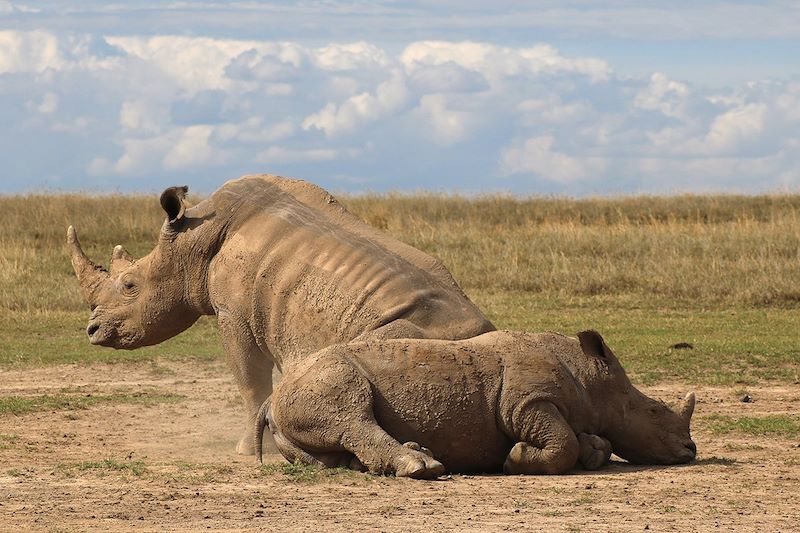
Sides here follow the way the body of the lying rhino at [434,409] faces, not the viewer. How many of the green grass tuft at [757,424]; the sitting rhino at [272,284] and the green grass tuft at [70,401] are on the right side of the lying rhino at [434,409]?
0

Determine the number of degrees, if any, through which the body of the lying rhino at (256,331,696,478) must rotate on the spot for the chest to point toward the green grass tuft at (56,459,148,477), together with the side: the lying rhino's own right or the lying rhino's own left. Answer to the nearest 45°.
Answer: approximately 180°

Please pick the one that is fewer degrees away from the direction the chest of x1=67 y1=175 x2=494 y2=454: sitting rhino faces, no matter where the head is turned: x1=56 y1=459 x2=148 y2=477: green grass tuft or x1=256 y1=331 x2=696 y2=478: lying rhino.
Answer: the green grass tuft

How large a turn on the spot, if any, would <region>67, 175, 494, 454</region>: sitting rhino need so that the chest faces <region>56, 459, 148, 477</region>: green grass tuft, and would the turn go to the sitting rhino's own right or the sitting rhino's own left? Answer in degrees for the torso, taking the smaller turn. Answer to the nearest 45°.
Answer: approximately 45° to the sitting rhino's own left

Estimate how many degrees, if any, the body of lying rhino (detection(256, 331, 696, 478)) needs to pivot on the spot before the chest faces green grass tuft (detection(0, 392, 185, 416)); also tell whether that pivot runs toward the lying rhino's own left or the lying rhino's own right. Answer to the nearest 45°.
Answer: approximately 135° to the lying rhino's own left

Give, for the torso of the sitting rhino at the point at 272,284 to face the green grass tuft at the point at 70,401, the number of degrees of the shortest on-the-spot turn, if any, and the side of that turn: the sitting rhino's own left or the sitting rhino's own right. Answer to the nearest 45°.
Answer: approximately 45° to the sitting rhino's own right

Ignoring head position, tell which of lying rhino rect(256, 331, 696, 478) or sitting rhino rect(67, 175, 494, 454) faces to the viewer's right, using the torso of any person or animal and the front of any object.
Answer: lying rhino rect(256, 331, 696, 478)

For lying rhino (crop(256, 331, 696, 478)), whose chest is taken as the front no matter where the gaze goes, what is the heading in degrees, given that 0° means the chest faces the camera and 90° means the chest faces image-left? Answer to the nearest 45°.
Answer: approximately 270°

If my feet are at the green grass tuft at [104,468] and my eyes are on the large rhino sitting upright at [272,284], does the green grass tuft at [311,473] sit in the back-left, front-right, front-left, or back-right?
front-right

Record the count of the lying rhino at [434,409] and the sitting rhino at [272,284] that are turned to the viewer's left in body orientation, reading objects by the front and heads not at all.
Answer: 1

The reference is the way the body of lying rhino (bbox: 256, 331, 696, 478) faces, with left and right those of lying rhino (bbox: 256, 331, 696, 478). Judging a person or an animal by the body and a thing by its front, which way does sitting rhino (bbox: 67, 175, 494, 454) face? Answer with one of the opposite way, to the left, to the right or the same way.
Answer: the opposite way

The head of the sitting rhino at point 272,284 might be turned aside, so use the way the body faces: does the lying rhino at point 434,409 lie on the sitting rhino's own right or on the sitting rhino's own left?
on the sitting rhino's own left

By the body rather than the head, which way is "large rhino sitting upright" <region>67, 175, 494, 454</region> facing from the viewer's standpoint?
to the viewer's left

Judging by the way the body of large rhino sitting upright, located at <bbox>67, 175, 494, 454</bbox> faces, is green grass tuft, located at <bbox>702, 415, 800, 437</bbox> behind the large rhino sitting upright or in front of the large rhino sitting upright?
behind
